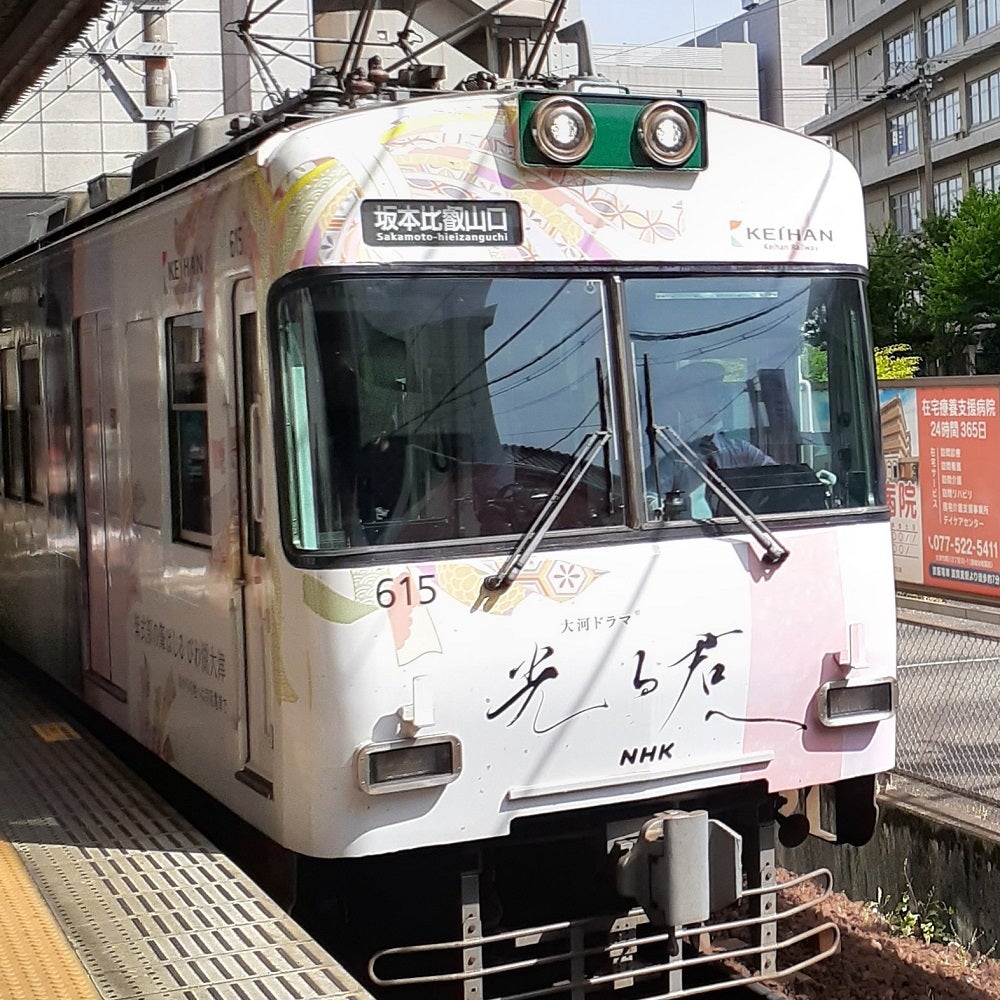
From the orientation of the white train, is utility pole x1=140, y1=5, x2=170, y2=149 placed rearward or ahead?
rearward

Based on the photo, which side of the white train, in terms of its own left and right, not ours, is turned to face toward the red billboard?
left

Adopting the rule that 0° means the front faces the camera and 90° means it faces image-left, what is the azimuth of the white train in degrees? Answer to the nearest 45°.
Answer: approximately 315°

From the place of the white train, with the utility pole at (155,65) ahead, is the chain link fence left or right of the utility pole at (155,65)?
right
